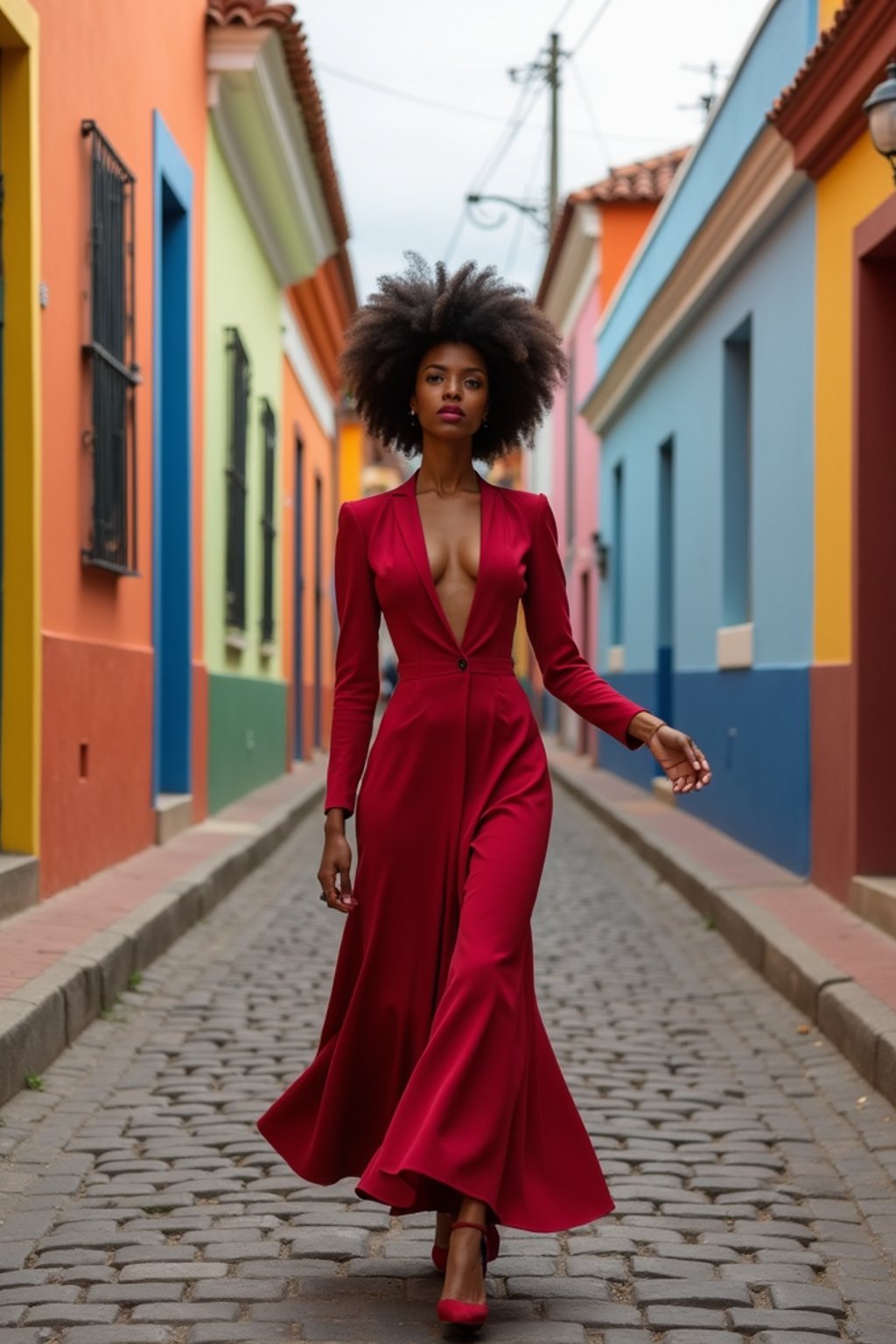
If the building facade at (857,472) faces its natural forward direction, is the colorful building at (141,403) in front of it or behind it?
in front

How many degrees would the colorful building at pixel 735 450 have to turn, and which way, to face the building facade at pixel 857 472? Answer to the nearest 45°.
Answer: approximately 90° to its left

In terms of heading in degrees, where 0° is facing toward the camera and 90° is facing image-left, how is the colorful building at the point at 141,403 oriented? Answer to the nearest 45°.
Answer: approximately 270°

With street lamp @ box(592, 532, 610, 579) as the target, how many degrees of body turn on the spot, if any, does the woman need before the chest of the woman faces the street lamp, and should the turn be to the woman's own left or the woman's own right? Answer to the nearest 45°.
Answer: approximately 180°

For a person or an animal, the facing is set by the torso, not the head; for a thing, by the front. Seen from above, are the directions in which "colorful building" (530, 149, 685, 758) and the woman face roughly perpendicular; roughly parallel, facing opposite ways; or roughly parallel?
roughly perpendicular

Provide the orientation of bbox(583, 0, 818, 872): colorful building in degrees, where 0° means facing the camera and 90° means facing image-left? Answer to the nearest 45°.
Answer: approximately 90°

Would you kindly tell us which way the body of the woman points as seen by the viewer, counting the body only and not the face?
toward the camera

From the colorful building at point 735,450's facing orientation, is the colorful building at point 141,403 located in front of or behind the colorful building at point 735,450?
in front

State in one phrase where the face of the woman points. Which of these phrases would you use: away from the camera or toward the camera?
toward the camera

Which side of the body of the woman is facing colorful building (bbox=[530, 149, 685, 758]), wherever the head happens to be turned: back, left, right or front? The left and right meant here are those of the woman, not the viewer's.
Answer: back

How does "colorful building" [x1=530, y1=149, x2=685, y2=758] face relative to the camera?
to the viewer's left

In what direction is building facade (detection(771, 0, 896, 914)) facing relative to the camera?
to the viewer's left
